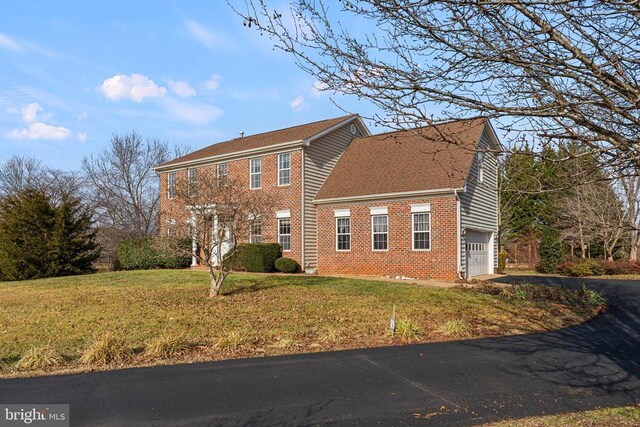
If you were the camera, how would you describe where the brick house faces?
facing the viewer and to the left of the viewer

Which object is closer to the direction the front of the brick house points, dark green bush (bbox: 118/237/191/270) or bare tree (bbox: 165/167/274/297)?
the bare tree

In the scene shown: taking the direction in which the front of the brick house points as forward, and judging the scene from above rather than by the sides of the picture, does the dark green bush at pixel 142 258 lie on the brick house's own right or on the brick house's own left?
on the brick house's own right

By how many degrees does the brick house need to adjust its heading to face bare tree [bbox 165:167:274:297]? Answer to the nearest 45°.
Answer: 0° — it already faces it
